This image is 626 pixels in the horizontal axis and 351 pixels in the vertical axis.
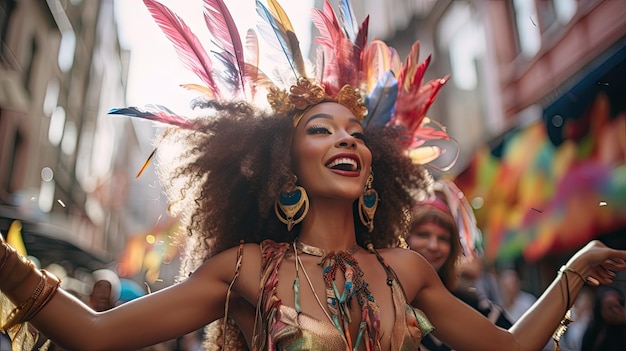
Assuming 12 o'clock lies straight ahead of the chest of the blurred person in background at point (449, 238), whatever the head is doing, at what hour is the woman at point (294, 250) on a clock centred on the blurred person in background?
The woman is roughly at 1 o'clock from the blurred person in background.

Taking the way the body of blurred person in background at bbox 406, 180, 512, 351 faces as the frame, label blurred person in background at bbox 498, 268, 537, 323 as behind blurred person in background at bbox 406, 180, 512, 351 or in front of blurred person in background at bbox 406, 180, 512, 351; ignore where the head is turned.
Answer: behind

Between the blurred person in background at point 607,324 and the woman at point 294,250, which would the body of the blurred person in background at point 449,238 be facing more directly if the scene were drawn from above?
the woman

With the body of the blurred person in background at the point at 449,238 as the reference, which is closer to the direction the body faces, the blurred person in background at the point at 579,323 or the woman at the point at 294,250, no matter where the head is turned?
the woman

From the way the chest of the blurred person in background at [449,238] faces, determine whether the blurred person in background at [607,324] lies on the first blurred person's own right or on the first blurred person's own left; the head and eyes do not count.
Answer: on the first blurred person's own left

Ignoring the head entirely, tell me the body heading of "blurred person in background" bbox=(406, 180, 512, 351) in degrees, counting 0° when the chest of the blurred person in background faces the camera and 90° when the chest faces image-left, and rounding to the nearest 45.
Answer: approximately 0°

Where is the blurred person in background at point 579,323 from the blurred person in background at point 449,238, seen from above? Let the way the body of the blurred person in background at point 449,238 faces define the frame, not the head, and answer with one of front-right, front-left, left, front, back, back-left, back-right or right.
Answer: back-left

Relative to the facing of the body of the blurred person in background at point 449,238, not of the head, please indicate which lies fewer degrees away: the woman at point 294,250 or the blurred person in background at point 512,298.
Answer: the woman
